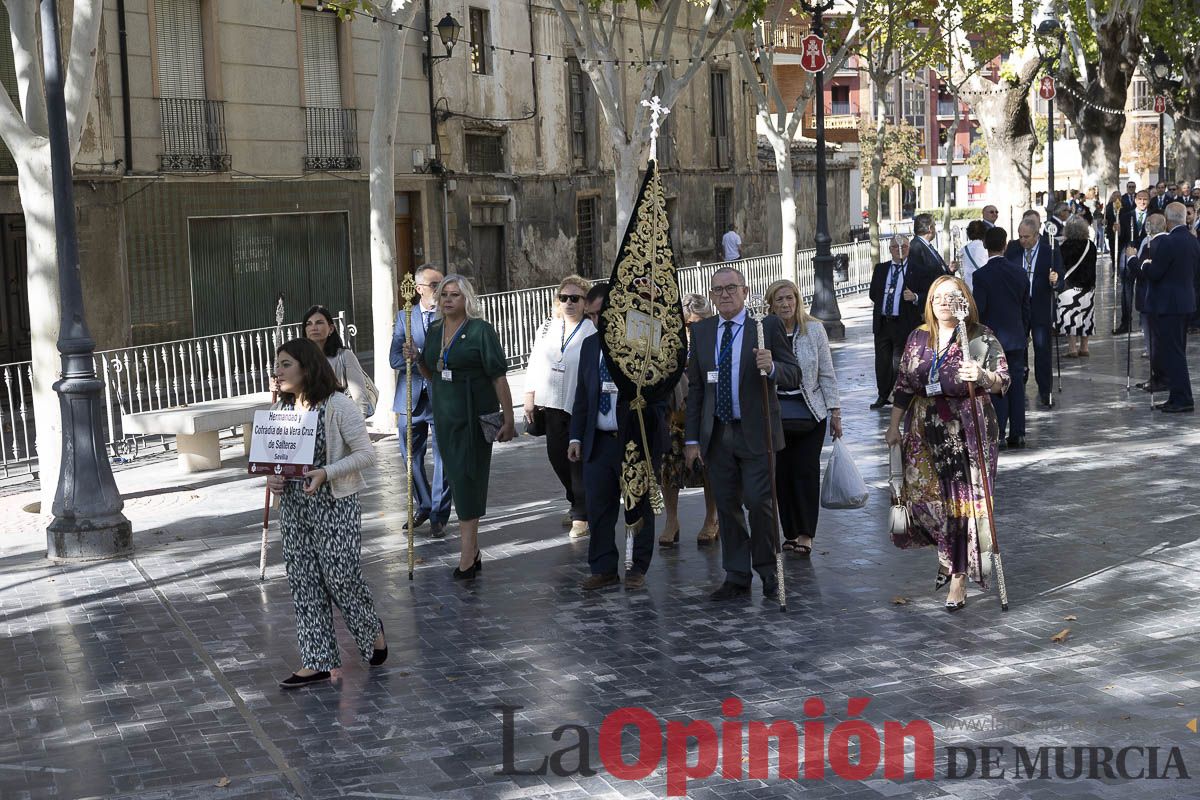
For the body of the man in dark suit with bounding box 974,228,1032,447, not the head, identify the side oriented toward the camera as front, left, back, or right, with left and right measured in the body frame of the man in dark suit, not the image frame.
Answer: back

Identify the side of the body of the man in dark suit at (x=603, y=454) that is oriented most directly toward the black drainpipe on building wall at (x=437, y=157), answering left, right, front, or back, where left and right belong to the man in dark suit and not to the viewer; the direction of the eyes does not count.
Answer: back

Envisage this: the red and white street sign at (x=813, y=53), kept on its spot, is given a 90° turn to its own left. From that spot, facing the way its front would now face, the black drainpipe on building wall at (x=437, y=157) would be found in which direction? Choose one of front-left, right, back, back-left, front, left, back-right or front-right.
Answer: back-left

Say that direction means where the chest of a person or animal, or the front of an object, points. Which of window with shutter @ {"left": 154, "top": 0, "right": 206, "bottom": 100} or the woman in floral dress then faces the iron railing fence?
the window with shutter

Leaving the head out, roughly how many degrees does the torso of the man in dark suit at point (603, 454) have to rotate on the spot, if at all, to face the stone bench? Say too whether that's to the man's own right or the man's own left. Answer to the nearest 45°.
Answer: approximately 135° to the man's own right

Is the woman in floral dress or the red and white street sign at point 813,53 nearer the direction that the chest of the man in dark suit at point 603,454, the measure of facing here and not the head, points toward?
the woman in floral dress

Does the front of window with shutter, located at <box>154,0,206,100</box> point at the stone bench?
yes

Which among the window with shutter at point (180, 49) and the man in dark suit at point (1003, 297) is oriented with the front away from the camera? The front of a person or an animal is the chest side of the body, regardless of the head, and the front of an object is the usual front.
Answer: the man in dark suit

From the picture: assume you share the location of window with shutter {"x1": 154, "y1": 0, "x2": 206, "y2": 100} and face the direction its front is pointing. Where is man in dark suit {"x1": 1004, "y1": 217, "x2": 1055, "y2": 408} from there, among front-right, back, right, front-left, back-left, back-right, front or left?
front-left

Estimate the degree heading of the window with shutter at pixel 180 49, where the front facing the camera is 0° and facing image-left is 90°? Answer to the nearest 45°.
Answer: approximately 0°

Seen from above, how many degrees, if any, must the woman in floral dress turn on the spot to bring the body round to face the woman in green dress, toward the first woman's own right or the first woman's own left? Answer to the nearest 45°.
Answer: approximately 90° to the first woman's own right

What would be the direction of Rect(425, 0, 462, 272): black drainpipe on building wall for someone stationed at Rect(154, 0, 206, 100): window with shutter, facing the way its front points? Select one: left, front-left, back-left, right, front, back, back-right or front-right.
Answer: back-left
